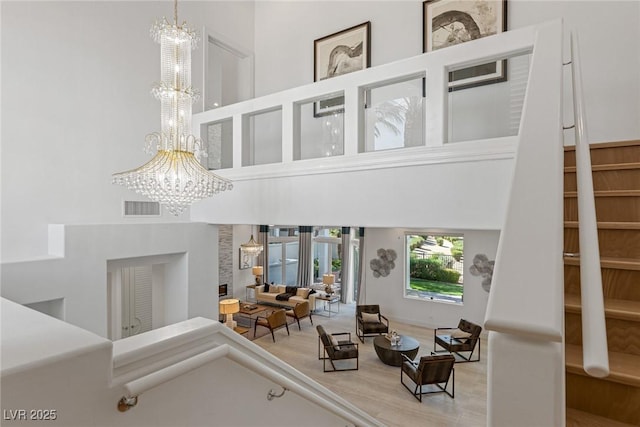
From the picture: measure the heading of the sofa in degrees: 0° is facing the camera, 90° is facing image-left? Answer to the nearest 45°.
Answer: approximately 45°

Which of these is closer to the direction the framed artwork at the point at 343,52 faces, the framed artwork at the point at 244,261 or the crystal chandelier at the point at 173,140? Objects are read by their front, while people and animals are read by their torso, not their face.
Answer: the crystal chandelier

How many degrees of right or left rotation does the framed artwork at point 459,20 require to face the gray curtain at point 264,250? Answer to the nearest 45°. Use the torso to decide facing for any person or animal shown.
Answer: approximately 90° to its right

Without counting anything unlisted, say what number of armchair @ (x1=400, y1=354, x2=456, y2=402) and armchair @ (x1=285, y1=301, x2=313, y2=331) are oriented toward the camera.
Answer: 0

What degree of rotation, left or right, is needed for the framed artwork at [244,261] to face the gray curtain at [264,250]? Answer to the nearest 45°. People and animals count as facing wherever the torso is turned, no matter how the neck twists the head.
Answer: approximately 90° to its left

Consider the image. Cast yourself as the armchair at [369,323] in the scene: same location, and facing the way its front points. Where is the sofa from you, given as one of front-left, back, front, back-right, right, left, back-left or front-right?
back

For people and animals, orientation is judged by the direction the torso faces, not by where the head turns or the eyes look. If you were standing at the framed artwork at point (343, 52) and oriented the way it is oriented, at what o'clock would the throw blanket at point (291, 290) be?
The throw blanket is roughly at 4 o'clock from the framed artwork.

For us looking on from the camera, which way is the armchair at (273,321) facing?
facing away from the viewer and to the left of the viewer

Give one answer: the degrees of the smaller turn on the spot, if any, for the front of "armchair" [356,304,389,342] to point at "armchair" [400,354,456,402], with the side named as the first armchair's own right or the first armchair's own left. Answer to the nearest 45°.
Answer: approximately 45° to the first armchair's own right

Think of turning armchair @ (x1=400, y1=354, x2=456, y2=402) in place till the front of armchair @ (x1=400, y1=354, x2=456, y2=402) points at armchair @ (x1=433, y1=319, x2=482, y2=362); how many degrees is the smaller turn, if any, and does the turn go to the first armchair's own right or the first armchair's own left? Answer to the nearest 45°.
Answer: approximately 45° to the first armchair's own right

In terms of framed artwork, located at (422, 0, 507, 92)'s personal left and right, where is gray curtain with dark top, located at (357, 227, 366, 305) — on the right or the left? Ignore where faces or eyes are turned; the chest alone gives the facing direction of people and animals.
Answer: on its right

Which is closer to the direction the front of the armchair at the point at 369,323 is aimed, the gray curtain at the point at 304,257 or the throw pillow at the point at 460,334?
the throw pillow

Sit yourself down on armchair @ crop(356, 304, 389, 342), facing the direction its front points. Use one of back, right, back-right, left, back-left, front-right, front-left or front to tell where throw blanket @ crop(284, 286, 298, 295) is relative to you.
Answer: back
